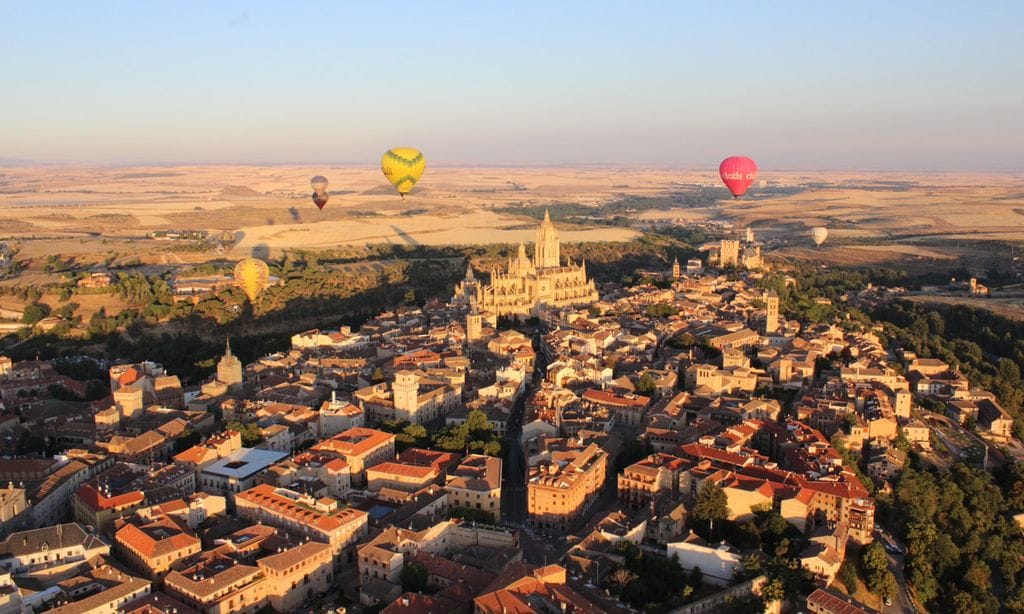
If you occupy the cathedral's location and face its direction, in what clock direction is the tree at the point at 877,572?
The tree is roughly at 4 o'clock from the cathedral.

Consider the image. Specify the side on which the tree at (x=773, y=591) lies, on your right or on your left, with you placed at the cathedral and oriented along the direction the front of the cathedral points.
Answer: on your right

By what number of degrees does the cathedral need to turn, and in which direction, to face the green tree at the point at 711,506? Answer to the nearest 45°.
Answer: approximately 135° to its right

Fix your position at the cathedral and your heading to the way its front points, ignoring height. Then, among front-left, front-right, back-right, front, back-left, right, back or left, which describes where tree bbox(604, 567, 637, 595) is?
back-right

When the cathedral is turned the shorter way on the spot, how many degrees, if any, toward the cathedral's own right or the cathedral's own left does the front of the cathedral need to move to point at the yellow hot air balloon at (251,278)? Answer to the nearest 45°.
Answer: approximately 135° to the cathedral's own left

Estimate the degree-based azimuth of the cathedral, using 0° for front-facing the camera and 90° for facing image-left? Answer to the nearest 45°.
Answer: approximately 225°

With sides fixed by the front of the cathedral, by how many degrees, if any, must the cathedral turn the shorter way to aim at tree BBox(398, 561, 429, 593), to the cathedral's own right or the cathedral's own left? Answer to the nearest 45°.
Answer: approximately 135° to the cathedral's own right

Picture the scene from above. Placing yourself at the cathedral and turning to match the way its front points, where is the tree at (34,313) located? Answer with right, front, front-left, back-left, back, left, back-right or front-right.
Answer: back-left

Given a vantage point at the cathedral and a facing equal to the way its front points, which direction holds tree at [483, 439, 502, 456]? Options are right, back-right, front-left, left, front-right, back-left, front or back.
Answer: back-right

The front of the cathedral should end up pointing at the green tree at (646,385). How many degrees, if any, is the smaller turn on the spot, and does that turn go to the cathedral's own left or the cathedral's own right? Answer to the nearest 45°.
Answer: approximately 135° to the cathedral's own right

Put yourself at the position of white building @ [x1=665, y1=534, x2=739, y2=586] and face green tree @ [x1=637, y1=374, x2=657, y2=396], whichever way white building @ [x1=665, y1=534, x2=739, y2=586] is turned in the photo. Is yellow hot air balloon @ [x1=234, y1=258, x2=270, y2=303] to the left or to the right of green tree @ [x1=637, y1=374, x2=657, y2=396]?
left
